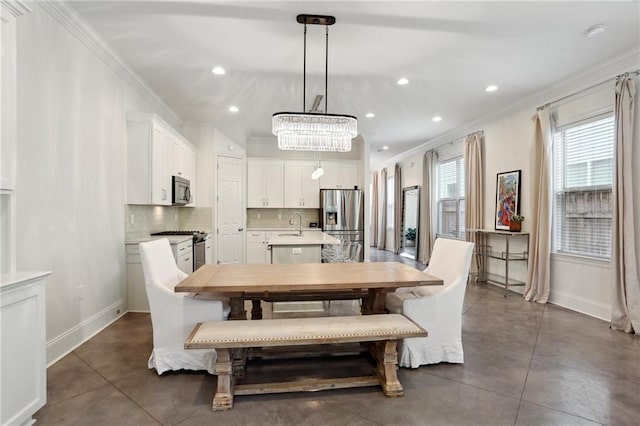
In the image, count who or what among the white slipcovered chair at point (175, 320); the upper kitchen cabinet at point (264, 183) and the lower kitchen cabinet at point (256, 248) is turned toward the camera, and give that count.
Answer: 2

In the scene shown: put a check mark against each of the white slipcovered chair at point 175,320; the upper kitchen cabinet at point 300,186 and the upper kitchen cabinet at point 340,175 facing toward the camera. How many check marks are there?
2

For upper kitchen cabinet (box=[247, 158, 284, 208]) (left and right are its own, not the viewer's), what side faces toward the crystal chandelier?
front

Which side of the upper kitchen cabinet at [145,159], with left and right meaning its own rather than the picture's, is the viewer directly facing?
right

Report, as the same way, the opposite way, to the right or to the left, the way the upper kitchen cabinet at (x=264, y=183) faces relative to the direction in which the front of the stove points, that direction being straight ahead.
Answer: to the right

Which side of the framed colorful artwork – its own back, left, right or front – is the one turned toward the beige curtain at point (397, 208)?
right

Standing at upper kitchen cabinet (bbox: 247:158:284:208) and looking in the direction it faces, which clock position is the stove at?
The stove is roughly at 1 o'clock from the upper kitchen cabinet.

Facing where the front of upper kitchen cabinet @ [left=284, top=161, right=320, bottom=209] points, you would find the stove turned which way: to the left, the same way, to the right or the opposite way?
to the left

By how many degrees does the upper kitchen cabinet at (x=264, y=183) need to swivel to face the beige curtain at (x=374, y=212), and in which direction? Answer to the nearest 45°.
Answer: approximately 135° to its left

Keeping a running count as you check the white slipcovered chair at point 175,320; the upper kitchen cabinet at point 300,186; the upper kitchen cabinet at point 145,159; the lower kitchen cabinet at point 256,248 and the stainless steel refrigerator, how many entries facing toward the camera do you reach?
3

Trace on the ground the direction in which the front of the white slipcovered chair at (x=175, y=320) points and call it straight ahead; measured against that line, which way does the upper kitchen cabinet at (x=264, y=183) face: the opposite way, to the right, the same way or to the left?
to the right

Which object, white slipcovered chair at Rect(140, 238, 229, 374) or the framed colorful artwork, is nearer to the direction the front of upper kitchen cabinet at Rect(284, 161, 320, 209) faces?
the white slipcovered chair

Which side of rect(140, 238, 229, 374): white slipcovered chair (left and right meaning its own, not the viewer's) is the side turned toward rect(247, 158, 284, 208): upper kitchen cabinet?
left

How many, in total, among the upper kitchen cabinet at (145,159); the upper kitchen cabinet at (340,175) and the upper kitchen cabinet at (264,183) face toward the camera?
2
